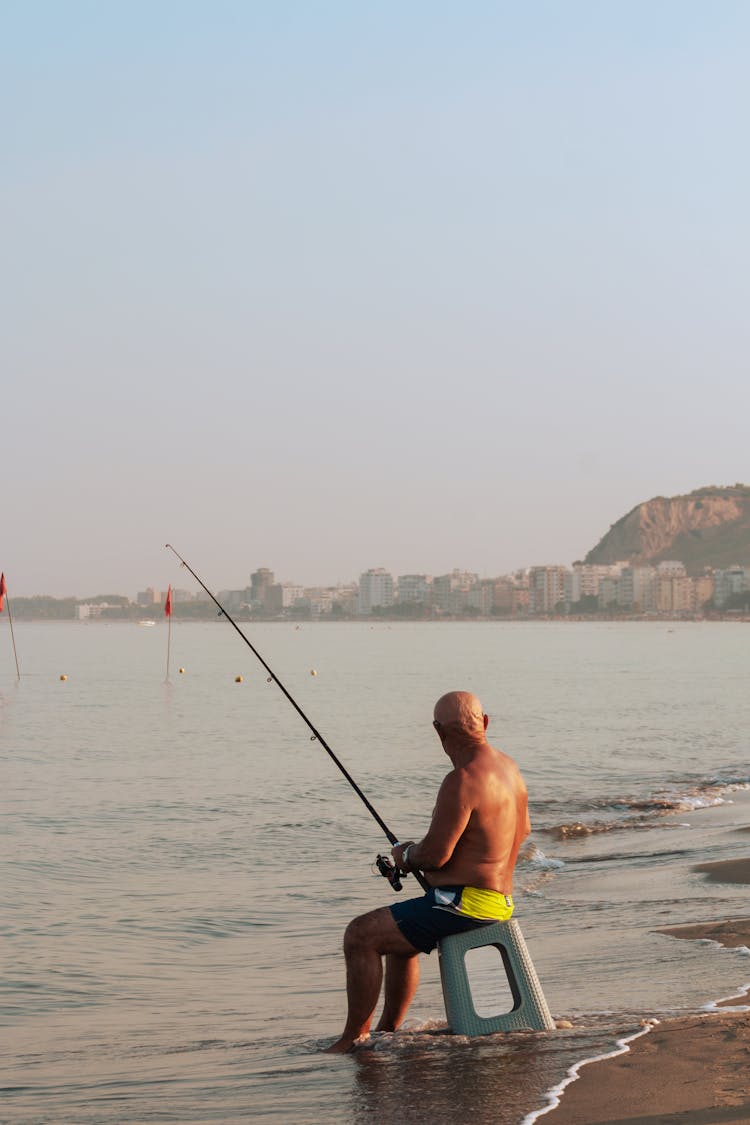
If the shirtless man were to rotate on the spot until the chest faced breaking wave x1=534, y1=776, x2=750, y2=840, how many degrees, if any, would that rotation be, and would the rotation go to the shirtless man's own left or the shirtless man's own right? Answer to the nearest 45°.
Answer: approximately 45° to the shirtless man's own right

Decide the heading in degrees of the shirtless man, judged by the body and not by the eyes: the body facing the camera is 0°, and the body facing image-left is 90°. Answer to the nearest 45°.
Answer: approximately 135°
